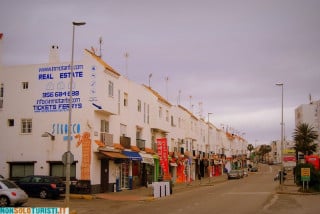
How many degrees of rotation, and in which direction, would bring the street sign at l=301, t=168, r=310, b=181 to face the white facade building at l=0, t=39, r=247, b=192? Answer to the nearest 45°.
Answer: approximately 90° to its right

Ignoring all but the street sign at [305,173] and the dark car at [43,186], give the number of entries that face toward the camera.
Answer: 1

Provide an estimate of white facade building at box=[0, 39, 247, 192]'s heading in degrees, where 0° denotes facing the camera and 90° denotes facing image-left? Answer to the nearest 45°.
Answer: approximately 315°

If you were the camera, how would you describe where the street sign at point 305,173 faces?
facing the viewer

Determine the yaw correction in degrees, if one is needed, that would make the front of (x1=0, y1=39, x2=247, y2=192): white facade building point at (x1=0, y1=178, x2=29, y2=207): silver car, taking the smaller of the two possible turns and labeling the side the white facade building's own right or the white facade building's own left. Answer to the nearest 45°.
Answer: approximately 45° to the white facade building's own right

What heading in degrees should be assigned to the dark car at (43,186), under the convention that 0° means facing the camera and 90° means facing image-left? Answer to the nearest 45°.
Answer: approximately 135°

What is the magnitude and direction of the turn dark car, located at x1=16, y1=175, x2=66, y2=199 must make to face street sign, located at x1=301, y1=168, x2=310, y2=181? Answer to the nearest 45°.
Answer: approximately 135° to its right

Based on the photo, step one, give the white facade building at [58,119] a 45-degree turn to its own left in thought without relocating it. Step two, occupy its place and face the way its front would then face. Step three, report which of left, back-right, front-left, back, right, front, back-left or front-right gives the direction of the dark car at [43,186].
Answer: right

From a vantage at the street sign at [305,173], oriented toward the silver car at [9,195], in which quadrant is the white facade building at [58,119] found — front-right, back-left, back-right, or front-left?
front-right

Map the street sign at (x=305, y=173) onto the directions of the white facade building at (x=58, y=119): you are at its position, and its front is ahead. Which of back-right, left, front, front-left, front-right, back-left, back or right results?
front-left

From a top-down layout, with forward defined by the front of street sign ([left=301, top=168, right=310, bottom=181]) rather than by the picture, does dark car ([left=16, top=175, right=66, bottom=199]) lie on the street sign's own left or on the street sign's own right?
on the street sign's own right

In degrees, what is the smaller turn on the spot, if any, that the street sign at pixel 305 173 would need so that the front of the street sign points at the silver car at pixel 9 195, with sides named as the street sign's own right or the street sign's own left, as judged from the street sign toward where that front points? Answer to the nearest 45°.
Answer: approximately 45° to the street sign's own right
